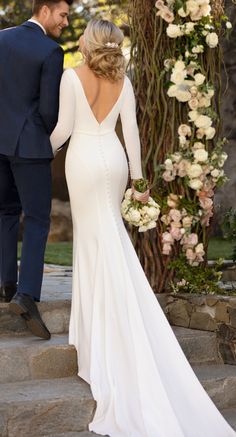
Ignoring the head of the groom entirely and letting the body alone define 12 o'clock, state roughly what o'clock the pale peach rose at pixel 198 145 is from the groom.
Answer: The pale peach rose is roughly at 2 o'clock from the groom.

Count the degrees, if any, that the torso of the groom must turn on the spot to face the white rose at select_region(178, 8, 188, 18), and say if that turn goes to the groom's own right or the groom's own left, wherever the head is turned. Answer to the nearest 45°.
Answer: approximately 45° to the groom's own right

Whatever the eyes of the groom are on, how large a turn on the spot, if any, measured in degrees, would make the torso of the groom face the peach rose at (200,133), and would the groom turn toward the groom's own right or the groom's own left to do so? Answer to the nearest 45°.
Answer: approximately 45° to the groom's own right

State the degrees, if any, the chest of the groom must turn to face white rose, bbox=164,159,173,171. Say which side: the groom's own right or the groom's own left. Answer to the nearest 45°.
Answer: approximately 45° to the groom's own right

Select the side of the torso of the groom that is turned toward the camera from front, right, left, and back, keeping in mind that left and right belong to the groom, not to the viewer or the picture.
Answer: back

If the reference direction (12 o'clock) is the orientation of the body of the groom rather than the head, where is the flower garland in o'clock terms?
The flower garland is roughly at 2 o'clock from the groom.

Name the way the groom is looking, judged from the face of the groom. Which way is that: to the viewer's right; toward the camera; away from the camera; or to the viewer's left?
to the viewer's right

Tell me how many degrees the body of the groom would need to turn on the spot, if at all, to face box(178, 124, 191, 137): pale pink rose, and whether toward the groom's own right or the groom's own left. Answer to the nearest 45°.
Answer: approximately 45° to the groom's own right
